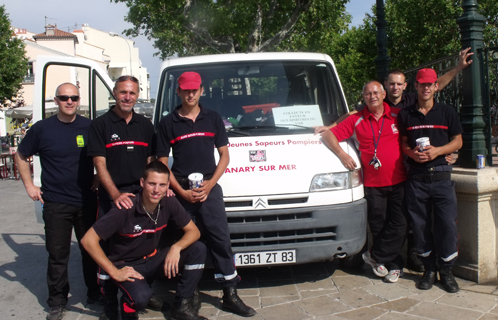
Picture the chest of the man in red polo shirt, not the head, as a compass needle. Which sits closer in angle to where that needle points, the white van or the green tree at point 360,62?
the white van

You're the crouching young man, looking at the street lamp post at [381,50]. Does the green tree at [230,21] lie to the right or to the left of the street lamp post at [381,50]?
left

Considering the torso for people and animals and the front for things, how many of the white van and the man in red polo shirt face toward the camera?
2

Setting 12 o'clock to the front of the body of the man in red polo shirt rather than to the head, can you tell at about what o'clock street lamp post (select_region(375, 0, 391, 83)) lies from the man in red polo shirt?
The street lamp post is roughly at 6 o'clock from the man in red polo shirt.

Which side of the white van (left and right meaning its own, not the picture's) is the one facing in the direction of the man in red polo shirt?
left

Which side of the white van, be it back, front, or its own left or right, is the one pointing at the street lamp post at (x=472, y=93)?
left

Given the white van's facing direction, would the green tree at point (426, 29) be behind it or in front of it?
behind

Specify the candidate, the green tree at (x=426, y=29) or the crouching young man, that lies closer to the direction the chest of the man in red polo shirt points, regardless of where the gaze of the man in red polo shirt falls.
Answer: the crouching young man

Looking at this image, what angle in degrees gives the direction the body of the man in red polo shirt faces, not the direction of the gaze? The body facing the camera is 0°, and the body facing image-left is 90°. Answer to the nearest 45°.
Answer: approximately 0°

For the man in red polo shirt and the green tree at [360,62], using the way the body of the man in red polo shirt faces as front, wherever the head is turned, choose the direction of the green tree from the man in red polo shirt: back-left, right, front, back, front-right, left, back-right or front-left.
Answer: back
